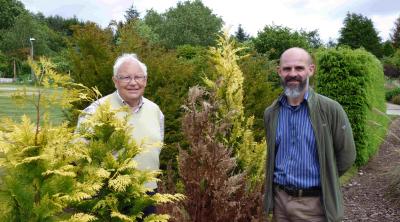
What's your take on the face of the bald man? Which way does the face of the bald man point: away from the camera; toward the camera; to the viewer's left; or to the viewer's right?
toward the camera

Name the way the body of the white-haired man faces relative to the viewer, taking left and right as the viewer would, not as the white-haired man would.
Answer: facing the viewer

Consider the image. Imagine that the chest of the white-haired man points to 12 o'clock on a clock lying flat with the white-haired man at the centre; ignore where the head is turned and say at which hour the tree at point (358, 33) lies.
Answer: The tree is roughly at 7 o'clock from the white-haired man.

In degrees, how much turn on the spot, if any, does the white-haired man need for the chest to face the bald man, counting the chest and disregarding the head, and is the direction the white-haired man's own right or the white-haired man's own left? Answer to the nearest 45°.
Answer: approximately 90° to the white-haired man's own left

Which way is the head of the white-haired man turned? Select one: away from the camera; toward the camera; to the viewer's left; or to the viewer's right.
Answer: toward the camera

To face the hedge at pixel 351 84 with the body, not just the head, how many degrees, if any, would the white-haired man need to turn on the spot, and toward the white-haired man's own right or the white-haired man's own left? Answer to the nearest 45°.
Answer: approximately 135° to the white-haired man's own left
